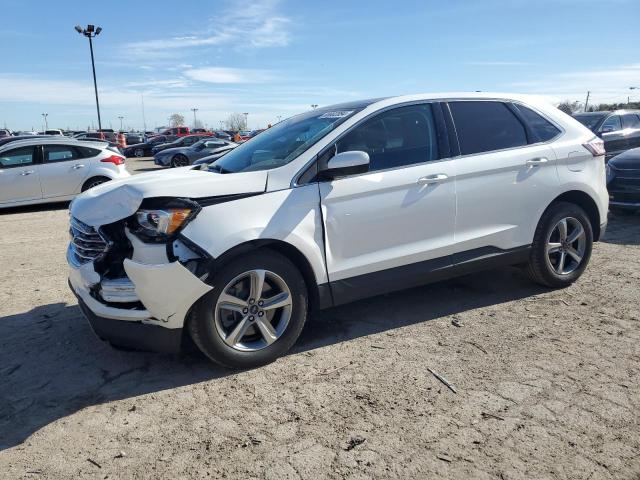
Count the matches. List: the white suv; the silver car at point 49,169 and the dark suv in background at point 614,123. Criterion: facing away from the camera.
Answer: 0

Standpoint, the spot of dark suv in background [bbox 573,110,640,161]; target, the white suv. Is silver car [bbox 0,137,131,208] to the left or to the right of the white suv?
right

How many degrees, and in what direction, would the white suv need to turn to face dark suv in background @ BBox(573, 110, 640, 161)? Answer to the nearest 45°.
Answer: approximately 180°

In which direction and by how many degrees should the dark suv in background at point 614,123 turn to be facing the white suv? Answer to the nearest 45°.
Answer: approximately 45° to its left

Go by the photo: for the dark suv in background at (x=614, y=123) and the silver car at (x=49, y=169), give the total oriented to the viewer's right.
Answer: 0

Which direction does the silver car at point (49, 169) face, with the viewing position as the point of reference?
facing to the left of the viewer

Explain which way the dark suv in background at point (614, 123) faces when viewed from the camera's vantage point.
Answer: facing the viewer and to the left of the viewer

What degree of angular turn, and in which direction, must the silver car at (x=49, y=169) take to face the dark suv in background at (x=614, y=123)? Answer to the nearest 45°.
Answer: approximately 180°

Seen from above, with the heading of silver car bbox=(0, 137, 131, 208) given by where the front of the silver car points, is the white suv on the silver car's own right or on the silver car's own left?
on the silver car's own left
